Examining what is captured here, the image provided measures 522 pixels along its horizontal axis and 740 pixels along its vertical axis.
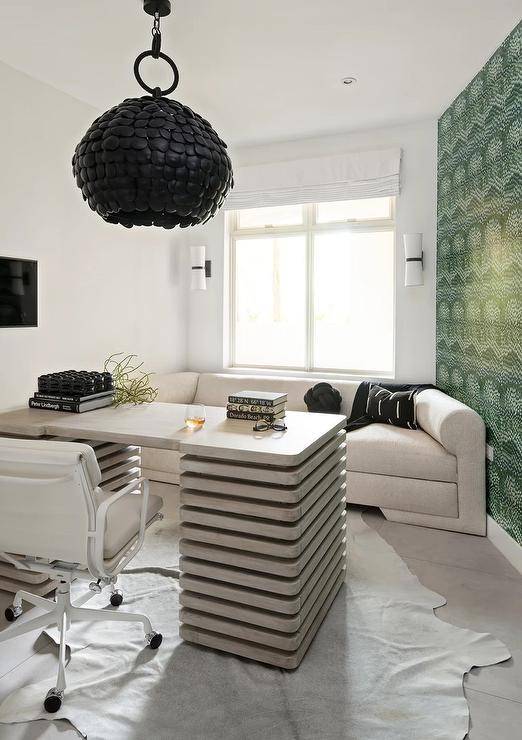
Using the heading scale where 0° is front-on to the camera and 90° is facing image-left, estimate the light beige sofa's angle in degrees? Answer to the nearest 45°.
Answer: approximately 0°

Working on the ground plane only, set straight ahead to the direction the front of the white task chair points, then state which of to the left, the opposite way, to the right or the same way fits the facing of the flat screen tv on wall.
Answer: to the right

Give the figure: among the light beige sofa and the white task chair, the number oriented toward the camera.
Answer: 1

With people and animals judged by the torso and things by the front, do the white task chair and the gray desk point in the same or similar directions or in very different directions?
very different directions

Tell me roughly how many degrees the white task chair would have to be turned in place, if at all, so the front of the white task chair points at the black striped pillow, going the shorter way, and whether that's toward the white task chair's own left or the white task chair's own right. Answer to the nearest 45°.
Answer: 0° — it already faces it

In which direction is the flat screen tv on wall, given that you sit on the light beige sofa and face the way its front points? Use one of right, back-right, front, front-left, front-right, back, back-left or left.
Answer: right

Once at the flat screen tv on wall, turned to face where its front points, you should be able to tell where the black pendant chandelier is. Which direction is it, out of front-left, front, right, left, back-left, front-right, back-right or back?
front-right

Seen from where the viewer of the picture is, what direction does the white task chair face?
facing away from the viewer and to the right of the viewer

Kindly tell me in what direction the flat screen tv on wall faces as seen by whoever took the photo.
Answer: facing the viewer and to the right of the viewer

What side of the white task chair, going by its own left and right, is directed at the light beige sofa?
front
